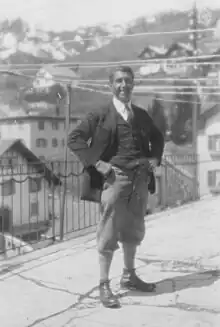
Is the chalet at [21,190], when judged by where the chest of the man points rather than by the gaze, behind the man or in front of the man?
behind

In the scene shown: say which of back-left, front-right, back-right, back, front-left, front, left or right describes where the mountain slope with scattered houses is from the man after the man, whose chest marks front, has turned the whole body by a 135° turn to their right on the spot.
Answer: right

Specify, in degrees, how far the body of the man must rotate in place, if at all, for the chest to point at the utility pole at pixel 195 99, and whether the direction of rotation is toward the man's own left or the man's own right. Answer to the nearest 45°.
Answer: approximately 135° to the man's own left

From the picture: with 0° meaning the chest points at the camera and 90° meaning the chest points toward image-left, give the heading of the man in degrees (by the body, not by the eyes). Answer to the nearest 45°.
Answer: approximately 315°
